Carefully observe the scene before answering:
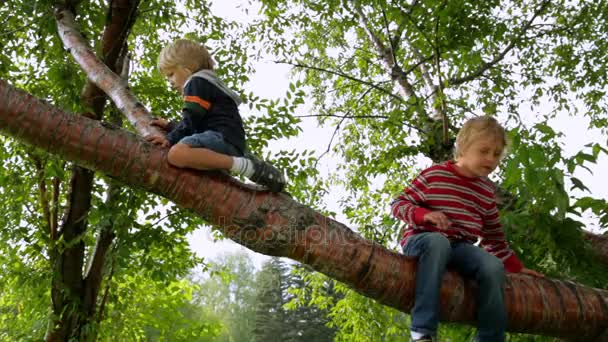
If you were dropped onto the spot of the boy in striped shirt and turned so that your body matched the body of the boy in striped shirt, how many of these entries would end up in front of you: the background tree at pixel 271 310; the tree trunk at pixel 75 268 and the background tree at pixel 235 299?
0

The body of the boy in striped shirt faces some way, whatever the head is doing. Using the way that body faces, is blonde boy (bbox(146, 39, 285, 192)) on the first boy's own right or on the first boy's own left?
on the first boy's own right

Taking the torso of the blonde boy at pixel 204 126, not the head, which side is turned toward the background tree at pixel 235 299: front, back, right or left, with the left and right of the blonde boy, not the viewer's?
right

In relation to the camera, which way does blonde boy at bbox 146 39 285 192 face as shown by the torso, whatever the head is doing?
to the viewer's left

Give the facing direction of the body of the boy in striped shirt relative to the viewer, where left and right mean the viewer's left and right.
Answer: facing the viewer and to the right of the viewer

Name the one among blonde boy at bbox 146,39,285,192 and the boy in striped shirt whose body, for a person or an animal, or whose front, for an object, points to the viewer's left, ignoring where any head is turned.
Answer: the blonde boy

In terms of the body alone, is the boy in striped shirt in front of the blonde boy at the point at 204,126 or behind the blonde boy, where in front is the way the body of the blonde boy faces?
behind

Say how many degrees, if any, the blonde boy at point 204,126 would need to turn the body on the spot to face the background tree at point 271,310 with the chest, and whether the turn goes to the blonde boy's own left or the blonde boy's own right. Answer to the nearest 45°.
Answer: approximately 90° to the blonde boy's own right

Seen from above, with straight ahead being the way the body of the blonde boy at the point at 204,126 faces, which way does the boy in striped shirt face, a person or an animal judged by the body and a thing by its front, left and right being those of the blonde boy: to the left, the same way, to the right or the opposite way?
to the left

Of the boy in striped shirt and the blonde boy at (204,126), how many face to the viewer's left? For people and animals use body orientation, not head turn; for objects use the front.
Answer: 1

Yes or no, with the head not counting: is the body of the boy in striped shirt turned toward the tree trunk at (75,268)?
no
